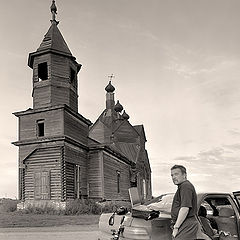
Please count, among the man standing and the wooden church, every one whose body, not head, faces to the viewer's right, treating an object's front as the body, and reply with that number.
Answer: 0

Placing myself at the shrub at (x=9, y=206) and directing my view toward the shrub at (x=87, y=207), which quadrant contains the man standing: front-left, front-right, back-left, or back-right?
front-right

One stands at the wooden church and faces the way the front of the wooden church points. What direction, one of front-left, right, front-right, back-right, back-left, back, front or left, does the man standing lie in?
front-left

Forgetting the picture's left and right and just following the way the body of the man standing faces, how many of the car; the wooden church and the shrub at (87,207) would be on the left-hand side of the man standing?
0

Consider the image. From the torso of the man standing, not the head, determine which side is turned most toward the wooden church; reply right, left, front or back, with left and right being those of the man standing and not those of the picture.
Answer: right

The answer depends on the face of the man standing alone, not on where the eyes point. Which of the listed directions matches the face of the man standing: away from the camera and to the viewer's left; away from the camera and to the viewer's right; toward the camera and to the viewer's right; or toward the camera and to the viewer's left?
toward the camera and to the viewer's left
